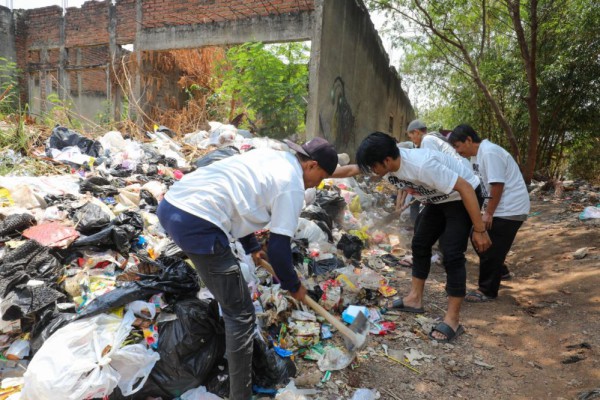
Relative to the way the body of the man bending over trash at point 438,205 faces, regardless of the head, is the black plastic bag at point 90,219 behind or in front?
in front

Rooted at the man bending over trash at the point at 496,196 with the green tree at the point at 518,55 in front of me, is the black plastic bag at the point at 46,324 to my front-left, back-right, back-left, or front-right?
back-left

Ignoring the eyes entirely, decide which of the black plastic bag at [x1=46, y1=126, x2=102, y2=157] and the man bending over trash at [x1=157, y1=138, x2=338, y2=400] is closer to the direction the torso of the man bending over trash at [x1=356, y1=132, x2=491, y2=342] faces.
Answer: the man bending over trash

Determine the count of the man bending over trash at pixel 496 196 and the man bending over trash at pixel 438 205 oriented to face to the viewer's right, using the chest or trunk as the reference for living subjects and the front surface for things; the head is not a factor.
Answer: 0

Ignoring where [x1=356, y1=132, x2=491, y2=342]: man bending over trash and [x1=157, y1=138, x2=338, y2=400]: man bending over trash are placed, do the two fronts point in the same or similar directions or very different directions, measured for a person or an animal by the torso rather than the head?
very different directions

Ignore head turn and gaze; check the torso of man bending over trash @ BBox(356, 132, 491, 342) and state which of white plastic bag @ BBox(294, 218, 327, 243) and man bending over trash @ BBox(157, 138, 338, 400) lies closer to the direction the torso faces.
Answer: the man bending over trash

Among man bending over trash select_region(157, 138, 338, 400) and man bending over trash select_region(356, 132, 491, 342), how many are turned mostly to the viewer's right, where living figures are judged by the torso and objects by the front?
1

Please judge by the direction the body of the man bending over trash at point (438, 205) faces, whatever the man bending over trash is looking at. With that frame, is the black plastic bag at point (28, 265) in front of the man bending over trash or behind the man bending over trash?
in front

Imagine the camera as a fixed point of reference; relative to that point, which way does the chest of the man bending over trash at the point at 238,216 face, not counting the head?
to the viewer's right

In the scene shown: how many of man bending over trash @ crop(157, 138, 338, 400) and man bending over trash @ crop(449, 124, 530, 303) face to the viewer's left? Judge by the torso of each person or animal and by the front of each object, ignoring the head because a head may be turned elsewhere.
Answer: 1

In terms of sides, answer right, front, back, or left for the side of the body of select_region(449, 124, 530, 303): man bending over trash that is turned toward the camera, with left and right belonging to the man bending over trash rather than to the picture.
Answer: left

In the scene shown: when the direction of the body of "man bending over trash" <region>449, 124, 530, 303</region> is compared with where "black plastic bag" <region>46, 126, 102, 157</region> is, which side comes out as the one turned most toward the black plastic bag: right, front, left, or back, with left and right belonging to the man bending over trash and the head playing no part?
front

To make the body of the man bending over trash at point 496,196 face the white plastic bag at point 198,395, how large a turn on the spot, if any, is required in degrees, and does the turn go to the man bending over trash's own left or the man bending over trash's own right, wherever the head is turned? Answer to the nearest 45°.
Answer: approximately 45° to the man bending over trash's own left

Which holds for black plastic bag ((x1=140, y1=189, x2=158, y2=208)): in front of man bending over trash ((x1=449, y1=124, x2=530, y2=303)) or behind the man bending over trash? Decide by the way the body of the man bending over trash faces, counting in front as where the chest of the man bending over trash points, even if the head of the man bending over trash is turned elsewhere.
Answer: in front
